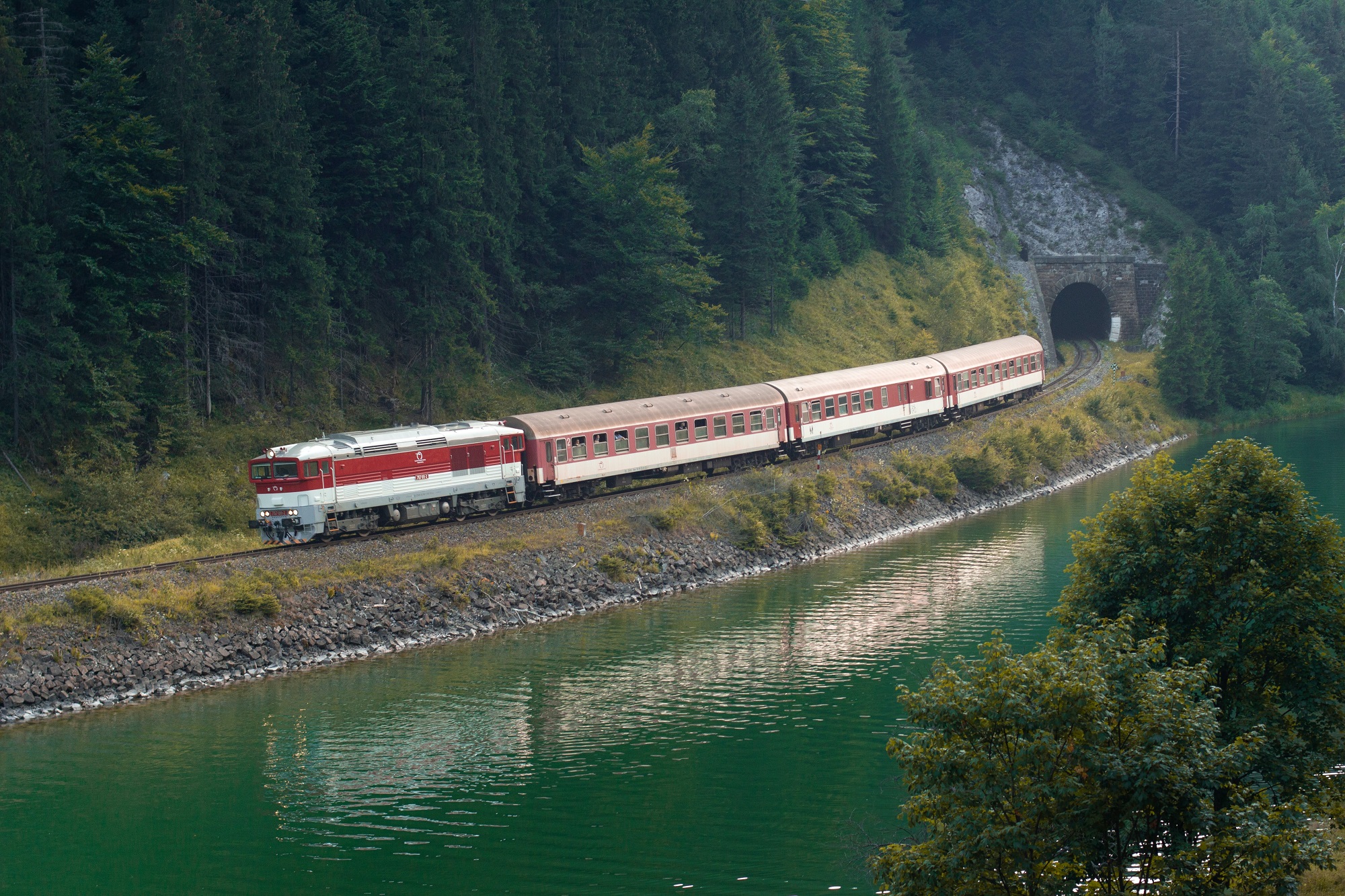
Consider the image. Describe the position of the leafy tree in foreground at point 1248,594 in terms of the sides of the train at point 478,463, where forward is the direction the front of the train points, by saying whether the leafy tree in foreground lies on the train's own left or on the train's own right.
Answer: on the train's own left

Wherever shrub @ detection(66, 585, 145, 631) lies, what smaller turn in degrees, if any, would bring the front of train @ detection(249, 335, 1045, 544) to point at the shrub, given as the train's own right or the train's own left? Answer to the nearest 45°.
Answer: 0° — it already faces it

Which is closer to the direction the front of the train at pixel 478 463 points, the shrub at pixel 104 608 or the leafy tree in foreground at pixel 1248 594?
the shrub

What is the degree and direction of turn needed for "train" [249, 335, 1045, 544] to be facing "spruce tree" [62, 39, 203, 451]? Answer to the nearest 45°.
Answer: approximately 45° to its right

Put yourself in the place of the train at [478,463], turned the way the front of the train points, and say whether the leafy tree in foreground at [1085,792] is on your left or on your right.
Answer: on your left

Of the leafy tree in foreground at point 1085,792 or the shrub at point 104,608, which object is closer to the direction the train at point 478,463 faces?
the shrub

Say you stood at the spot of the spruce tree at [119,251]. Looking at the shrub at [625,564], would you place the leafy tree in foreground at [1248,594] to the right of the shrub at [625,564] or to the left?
right

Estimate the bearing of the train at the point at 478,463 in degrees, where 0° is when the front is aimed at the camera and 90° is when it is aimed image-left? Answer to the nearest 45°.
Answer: approximately 45°

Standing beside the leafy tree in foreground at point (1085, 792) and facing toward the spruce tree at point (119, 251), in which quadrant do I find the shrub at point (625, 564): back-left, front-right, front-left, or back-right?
front-right

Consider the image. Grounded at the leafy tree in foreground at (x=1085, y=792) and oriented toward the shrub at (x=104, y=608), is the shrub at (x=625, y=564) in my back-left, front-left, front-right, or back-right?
front-right

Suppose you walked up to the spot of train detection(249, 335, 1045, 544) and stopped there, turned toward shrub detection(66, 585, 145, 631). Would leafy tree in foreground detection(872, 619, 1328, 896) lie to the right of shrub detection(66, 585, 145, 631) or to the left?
left
